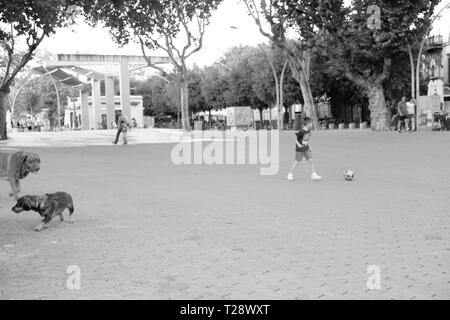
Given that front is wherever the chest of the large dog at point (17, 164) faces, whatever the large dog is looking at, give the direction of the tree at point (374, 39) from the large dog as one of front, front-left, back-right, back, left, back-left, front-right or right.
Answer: front-left

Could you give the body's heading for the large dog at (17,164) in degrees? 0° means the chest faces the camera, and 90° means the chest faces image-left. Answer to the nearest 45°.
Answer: approximately 270°

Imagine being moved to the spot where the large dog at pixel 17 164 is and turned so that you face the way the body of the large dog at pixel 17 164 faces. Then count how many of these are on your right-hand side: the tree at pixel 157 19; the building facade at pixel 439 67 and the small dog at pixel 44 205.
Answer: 1

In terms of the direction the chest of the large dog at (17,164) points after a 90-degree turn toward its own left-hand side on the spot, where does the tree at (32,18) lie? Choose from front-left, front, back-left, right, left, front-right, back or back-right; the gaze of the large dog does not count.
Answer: front

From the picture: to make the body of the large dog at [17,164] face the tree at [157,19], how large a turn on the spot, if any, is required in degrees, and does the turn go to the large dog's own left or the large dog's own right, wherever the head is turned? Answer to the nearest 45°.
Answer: approximately 90° to the large dog's own left

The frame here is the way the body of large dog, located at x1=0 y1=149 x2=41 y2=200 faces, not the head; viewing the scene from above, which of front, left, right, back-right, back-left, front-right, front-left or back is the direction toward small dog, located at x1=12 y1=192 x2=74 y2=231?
right

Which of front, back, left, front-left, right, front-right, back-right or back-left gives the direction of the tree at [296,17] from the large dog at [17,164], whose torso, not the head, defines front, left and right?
front-left
